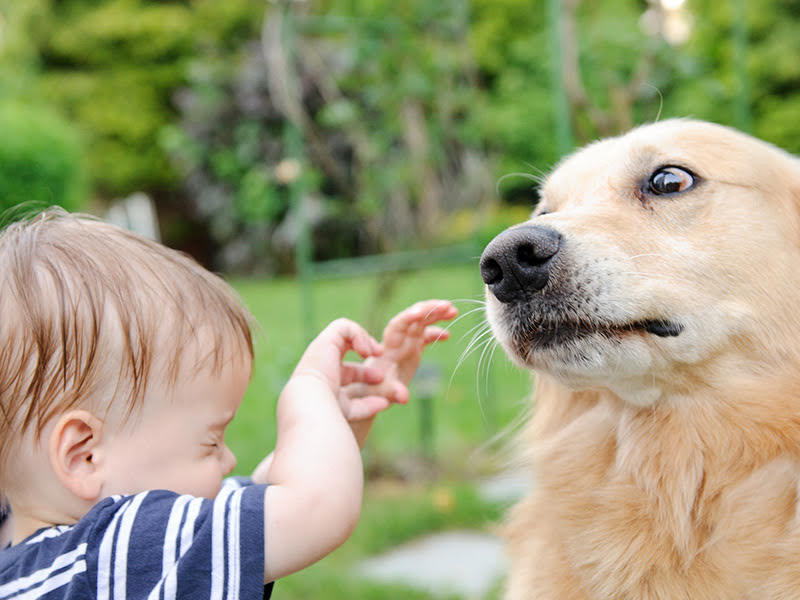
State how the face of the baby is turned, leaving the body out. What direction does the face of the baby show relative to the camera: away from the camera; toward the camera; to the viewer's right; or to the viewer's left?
to the viewer's right

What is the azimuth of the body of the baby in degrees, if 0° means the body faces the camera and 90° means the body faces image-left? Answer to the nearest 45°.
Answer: approximately 270°

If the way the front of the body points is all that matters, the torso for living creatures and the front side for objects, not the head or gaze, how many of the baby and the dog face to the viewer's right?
1

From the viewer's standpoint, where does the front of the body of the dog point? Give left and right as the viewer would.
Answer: facing the viewer and to the left of the viewer

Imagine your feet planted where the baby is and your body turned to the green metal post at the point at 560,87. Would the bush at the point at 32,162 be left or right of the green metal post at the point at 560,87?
left

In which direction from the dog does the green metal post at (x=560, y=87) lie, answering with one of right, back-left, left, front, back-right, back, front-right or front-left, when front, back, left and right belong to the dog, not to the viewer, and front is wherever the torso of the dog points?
back-right

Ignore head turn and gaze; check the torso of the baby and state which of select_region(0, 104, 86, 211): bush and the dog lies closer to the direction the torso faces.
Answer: the dog

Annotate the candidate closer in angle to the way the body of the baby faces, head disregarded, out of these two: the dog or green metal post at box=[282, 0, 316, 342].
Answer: the dog

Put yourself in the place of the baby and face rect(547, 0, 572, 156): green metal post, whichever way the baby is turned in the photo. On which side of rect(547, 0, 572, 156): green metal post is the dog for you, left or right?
right

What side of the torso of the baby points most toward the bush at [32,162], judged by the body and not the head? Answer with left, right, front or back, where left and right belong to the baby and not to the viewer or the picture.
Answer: left

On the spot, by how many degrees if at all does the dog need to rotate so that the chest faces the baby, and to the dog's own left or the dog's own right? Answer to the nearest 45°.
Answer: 0° — it already faces them

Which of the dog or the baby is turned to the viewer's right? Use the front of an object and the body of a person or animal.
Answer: the baby

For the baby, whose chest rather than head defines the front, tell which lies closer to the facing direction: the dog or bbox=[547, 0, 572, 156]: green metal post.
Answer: the dog
